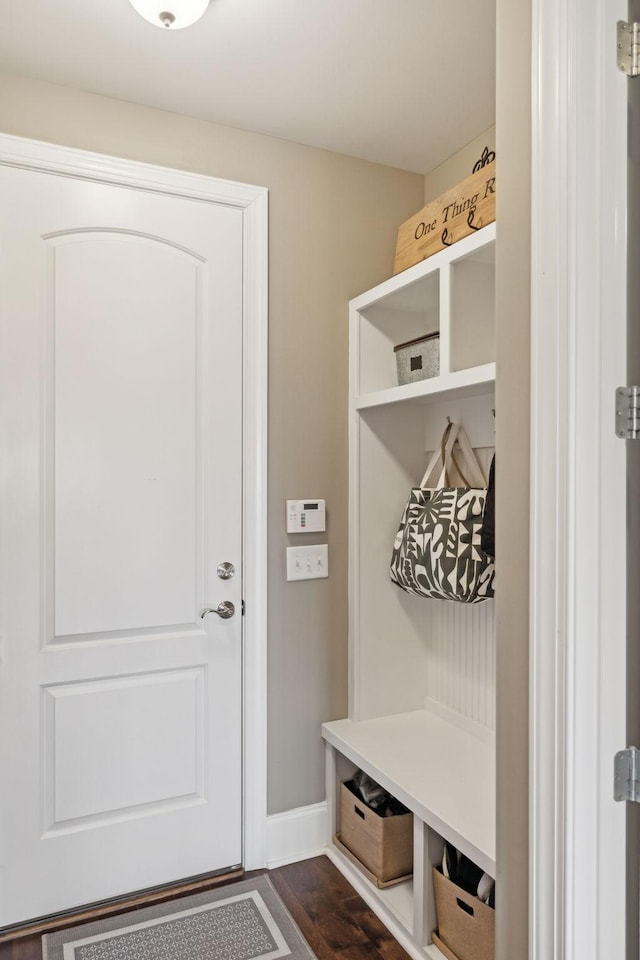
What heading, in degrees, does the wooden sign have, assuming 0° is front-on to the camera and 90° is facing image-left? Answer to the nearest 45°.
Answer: approximately 45°

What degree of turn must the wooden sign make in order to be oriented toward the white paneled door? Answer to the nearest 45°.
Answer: approximately 45° to its right

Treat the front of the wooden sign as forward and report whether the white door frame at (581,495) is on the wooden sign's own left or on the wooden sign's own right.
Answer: on the wooden sign's own left

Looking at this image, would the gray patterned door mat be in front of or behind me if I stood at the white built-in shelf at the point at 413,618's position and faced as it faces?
in front

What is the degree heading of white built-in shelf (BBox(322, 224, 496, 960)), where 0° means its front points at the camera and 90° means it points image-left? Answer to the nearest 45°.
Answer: approximately 45°
